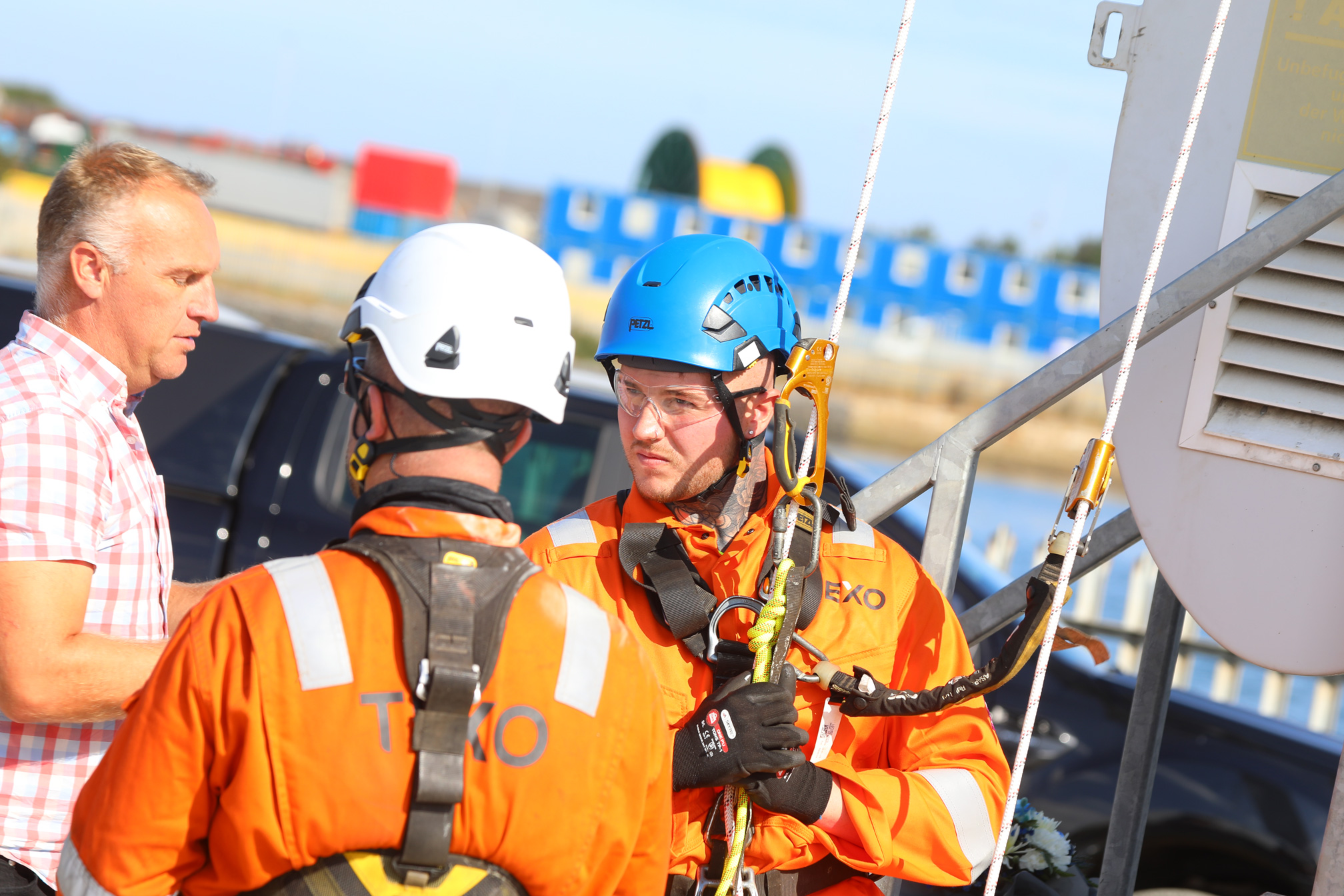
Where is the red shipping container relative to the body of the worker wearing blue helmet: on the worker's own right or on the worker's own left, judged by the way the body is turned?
on the worker's own right

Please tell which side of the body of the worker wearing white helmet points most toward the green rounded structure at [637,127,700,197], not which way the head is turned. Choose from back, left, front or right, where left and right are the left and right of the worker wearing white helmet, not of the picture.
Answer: front

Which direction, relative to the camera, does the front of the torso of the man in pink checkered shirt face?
to the viewer's right

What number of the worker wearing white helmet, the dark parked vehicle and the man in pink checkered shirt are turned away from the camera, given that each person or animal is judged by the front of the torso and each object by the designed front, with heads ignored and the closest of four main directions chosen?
1

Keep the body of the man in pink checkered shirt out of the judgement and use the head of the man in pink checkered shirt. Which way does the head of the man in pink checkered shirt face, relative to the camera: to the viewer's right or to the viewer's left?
to the viewer's right

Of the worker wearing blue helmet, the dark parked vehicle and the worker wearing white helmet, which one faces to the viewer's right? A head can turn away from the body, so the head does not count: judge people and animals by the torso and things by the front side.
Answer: the dark parked vehicle

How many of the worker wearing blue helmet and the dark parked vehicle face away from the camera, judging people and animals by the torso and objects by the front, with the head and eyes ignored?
0

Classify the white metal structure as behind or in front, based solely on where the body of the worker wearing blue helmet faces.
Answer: behind

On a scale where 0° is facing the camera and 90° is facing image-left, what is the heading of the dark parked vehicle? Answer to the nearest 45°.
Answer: approximately 270°

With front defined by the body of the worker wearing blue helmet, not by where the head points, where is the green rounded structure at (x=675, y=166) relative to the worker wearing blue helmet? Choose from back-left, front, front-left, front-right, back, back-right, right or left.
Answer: back-right

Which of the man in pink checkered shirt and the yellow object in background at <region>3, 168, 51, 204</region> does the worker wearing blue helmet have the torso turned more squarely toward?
the man in pink checkered shirt

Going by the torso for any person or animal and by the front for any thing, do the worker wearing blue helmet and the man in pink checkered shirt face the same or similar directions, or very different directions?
very different directions

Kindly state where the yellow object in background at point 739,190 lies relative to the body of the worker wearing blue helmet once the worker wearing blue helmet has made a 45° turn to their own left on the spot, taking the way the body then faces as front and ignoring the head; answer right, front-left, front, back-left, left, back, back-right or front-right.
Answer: back

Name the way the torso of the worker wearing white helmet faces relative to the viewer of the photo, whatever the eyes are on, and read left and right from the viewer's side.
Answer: facing away from the viewer
